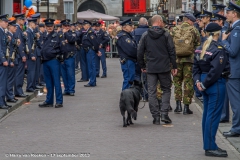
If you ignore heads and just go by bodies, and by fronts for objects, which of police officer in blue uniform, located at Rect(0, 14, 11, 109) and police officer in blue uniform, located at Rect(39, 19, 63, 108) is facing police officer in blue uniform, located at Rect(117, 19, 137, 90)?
police officer in blue uniform, located at Rect(0, 14, 11, 109)

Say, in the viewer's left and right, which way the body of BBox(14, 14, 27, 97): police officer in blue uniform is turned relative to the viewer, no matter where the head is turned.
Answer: facing to the right of the viewer

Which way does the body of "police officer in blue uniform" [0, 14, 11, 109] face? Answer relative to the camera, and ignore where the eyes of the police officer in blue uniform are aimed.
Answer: to the viewer's right

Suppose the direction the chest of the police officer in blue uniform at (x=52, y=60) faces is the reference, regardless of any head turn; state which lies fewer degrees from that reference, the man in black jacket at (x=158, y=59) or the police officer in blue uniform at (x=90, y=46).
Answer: the man in black jacket

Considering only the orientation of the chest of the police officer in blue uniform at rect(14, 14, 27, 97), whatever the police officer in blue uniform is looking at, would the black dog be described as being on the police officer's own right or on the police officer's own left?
on the police officer's own right

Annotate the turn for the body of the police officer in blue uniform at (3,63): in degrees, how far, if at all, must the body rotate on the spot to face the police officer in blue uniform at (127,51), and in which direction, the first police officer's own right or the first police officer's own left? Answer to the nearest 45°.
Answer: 0° — they already face them
